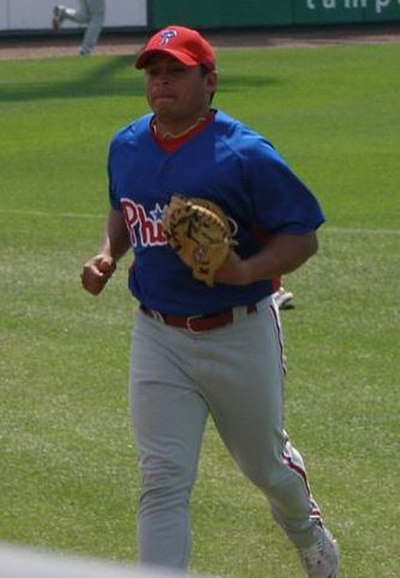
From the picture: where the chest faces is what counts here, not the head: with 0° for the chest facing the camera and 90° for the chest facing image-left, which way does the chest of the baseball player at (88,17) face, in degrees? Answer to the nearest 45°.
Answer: approximately 270°

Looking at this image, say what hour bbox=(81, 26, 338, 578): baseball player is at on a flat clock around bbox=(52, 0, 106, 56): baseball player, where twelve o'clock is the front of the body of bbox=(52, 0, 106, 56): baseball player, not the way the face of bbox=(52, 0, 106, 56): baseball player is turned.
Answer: bbox=(81, 26, 338, 578): baseball player is roughly at 3 o'clock from bbox=(52, 0, 106, 56): baseball player.

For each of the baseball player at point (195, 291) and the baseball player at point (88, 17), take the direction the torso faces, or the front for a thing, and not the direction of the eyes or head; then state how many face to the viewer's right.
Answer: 1

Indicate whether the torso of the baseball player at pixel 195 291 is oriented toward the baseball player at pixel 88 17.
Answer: no
